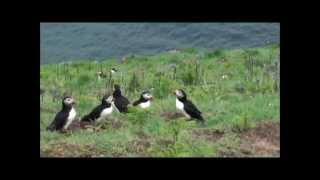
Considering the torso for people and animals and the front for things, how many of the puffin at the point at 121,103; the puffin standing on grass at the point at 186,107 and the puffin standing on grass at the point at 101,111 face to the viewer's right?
1

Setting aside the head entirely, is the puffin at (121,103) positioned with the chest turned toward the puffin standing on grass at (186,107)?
no

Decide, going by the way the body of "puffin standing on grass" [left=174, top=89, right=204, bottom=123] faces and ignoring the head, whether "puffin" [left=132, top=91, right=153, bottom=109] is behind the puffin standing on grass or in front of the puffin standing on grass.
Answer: in front

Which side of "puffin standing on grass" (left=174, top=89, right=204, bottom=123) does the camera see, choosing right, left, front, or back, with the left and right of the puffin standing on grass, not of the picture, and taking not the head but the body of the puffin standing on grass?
left

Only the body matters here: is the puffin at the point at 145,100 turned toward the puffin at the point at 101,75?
no

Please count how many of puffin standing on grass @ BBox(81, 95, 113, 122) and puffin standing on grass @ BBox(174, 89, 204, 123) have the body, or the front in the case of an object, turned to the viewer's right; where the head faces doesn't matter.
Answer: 1

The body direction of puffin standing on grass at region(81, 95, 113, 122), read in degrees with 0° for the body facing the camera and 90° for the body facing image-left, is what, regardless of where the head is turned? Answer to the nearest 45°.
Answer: approximately 270°

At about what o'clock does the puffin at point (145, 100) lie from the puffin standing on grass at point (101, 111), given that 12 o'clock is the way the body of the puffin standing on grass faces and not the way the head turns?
The puffin is roughly at 12 o'clock from the puffin standing on grass.
